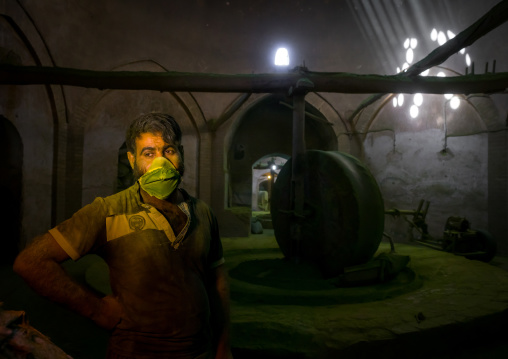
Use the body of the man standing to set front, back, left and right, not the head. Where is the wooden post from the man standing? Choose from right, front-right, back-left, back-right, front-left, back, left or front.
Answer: left

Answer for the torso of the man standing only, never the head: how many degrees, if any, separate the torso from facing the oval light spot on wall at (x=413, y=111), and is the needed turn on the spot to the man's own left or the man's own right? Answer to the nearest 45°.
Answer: approximately 90° to the man's own left

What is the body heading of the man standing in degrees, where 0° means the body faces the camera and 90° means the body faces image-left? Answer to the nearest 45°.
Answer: approximately 315°

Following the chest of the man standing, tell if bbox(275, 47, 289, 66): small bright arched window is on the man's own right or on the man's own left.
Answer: on the man's own left

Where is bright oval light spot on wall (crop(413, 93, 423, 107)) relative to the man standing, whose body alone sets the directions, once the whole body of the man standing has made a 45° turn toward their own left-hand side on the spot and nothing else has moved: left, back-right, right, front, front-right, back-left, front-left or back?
front-left

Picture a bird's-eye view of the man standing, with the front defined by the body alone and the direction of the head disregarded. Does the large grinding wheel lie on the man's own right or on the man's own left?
on the man's own left

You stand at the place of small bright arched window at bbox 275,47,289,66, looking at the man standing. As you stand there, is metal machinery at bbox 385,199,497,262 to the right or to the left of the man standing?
left

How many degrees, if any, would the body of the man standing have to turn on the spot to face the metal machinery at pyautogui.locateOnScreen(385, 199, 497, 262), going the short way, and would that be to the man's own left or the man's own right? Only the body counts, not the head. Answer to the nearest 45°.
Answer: approximately 90° to the man's own left

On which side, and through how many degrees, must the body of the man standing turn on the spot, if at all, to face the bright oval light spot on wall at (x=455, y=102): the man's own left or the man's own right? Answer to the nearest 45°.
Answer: approximately 90° to the man's own left
